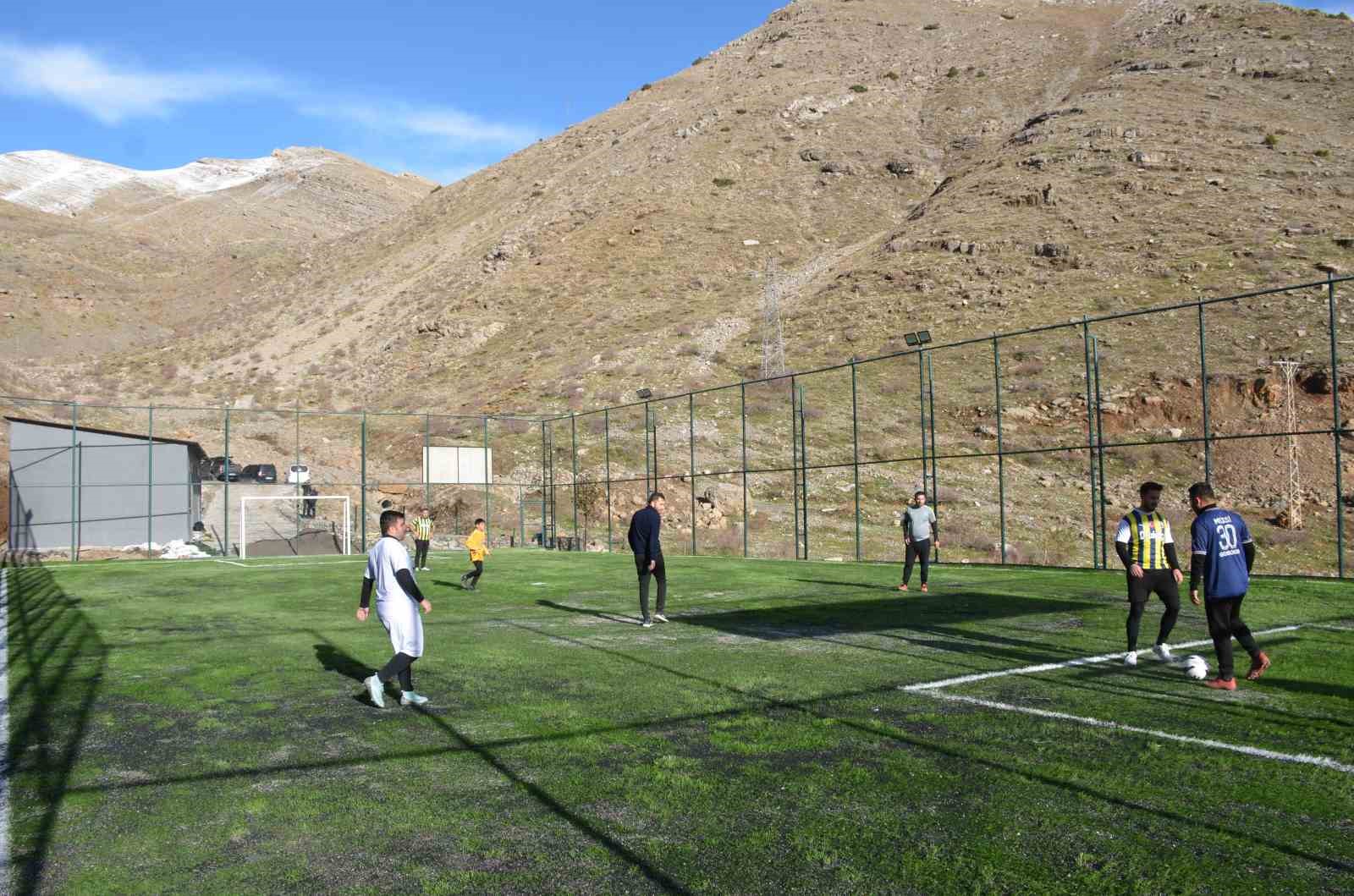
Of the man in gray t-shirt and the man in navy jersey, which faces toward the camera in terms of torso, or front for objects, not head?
the man in gray t-shirt

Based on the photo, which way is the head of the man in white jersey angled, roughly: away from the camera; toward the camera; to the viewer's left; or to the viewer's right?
to the viewer's right

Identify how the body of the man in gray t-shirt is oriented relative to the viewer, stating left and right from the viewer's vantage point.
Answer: facing the viewer

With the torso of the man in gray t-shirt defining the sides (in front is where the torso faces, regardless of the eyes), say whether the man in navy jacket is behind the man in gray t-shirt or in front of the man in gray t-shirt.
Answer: in front

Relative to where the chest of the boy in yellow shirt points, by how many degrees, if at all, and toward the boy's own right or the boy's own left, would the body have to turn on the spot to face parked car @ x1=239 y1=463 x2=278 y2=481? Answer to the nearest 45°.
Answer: approximately 135° to the boy's own left

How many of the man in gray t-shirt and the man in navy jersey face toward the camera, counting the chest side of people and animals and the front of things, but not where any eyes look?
1

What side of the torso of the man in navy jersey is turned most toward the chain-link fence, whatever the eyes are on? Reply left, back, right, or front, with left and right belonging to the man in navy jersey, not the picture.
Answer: front

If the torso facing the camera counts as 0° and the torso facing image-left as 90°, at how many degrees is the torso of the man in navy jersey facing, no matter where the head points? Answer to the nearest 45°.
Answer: approximately 135°

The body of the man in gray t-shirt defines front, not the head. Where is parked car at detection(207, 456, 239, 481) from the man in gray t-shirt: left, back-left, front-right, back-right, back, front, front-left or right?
back-right

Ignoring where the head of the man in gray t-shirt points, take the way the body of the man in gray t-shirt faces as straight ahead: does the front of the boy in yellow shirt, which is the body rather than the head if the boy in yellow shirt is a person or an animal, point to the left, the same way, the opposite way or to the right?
to the left

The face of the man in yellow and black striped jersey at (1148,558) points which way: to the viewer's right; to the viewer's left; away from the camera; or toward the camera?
toward the camera

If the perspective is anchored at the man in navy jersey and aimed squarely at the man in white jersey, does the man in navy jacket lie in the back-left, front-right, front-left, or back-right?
front-right
